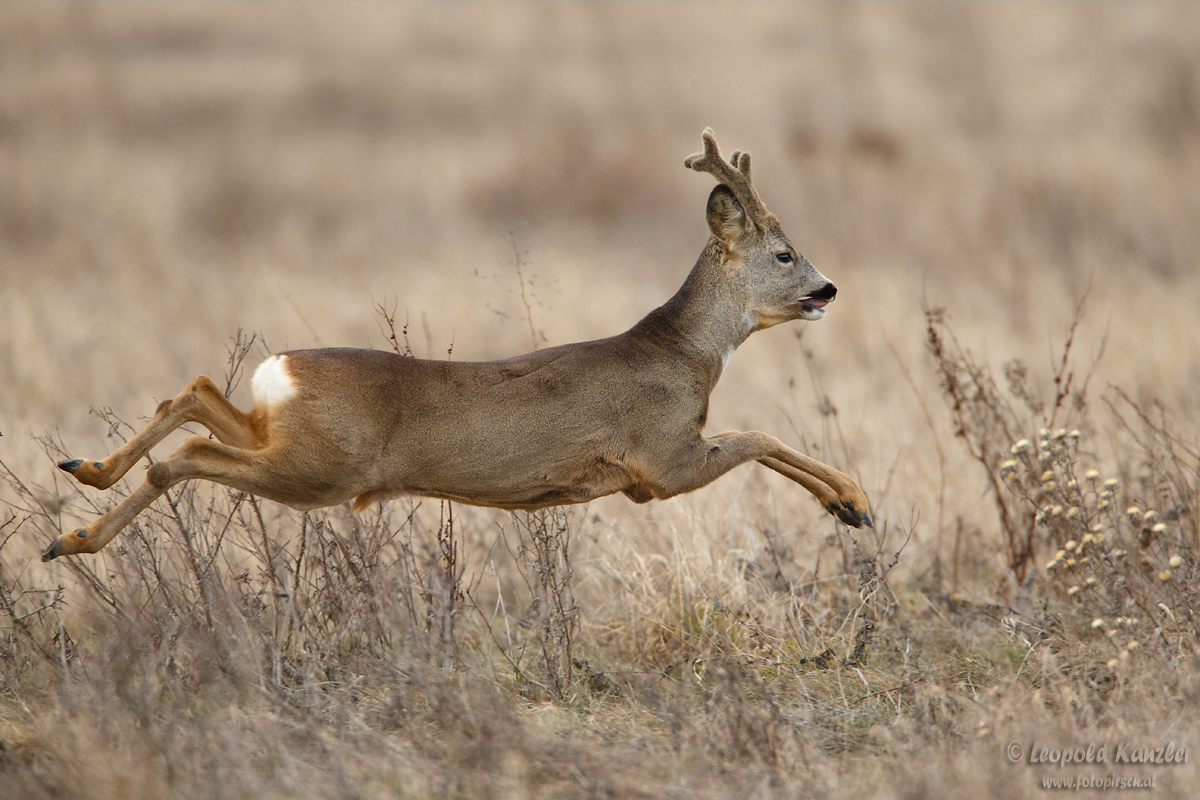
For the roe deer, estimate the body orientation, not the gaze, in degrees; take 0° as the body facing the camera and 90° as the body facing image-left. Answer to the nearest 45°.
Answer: approximately 270°
